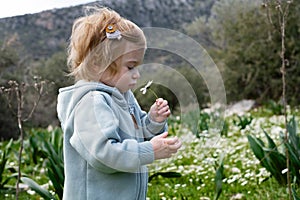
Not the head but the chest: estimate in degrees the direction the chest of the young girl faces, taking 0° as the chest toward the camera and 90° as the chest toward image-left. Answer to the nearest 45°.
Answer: approximately 270°

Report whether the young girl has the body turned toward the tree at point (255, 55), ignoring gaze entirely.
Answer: no

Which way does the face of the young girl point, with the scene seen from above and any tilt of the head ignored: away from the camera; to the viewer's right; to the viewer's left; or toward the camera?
to the viewer's right
